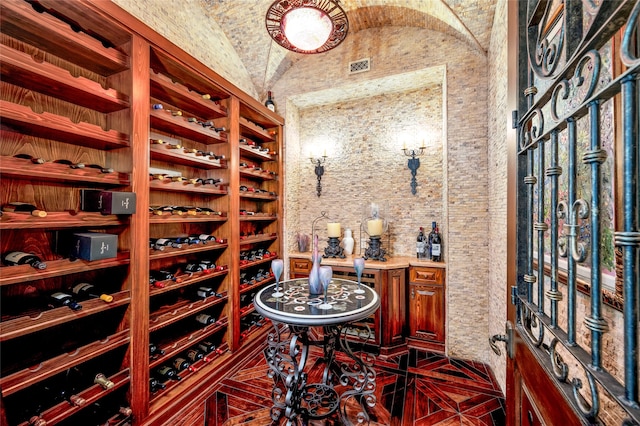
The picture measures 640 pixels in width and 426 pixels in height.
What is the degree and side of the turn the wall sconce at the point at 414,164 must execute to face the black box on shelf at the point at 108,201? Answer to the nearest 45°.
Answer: approximately 45° to its right

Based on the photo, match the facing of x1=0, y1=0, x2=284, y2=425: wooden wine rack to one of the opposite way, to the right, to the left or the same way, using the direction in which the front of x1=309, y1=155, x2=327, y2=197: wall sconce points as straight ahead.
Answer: to the left

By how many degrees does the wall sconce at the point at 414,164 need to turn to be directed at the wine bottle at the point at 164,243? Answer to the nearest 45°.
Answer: approximately 45° to its right

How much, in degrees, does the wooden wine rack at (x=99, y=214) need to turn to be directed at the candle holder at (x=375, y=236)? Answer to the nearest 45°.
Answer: approximately 45° to its left

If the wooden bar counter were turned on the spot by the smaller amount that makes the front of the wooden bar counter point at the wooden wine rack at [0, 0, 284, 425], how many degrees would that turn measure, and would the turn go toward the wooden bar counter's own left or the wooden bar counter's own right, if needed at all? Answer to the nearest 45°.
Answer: approximately 45° to the wooden bar counter's own right
